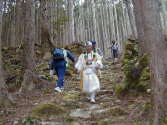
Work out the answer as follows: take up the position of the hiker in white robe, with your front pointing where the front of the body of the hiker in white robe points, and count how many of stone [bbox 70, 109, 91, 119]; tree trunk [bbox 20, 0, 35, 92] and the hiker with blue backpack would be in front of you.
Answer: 1

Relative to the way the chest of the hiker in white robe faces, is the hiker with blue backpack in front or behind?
behind

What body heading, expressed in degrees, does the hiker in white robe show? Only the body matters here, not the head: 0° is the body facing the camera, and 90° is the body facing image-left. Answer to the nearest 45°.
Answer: approximately 0°

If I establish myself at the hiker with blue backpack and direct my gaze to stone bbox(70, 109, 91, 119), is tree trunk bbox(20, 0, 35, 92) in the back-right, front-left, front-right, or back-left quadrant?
back-right

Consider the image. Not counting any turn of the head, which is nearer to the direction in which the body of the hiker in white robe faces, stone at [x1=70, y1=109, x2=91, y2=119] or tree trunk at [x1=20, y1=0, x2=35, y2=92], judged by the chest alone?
the stone

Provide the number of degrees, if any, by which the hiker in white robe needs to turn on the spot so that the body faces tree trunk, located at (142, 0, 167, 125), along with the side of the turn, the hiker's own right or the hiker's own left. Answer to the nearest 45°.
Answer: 0° — they already face it

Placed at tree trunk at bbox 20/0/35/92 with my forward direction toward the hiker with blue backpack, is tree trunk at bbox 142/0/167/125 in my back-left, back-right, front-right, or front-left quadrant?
front-right

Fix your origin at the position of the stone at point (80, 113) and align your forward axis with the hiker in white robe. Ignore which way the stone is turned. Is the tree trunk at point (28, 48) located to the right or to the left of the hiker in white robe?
left

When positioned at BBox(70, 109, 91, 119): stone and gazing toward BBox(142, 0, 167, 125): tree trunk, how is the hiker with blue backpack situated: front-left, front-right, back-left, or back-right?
back-left

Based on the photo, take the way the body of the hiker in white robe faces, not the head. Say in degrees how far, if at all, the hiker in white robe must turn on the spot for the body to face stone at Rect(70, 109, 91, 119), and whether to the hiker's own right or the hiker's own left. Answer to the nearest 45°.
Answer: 0° — they already face it

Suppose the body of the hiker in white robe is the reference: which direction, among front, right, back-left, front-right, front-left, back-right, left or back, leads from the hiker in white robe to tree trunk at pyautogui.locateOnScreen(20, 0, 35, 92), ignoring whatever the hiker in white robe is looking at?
back-right
